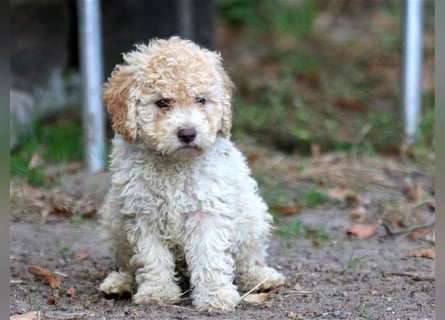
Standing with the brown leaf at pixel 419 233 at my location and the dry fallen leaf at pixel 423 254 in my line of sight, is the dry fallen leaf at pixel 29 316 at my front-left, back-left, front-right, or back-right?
front-right

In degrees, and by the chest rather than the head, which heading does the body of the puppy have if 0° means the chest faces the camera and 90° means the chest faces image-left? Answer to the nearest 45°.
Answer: approximately 0°

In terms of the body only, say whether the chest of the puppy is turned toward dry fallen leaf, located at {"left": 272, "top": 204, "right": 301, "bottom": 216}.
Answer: no

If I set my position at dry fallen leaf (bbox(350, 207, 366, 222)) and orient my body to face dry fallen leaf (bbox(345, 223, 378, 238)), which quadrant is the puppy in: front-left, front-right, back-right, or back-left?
front-right

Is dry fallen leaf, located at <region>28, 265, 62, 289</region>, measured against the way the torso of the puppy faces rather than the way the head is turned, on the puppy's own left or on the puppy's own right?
on the puppy's own right

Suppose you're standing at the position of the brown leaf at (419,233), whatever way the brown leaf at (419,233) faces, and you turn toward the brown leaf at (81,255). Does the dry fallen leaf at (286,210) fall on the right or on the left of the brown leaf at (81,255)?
right

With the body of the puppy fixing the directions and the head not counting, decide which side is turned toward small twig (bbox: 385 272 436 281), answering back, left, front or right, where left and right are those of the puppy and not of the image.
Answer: left

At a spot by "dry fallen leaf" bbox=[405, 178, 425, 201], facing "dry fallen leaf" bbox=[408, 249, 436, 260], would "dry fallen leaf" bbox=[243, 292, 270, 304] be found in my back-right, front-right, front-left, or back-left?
front-right

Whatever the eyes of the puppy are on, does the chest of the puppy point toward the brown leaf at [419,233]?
no

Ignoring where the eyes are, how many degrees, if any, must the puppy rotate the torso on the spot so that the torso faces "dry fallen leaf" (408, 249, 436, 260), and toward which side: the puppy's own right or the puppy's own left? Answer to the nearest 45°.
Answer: approximately 135° to the puppy's own left

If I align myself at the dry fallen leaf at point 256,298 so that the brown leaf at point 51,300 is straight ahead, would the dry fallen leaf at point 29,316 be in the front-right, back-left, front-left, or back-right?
front-left

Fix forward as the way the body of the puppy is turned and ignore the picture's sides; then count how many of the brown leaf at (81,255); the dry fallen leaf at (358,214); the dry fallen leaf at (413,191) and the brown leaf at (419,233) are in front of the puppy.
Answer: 0

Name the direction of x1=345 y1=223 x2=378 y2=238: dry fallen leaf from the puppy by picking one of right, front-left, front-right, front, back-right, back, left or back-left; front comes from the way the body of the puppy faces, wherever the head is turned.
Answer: back-left
